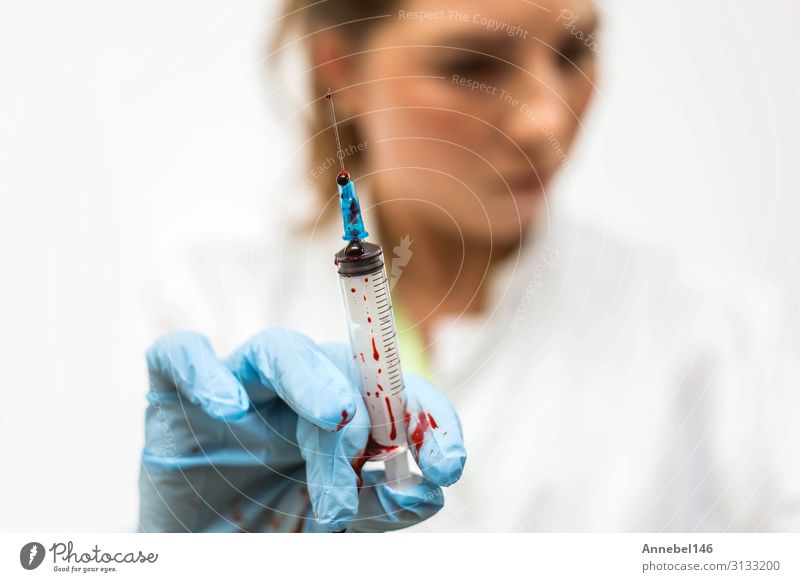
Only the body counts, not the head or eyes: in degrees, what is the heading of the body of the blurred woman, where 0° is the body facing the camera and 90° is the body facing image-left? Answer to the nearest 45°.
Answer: approximately 0°
